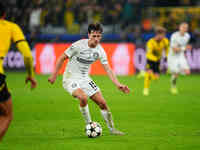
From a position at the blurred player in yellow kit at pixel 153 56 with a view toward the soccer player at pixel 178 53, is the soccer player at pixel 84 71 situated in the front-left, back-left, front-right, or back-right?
back-right

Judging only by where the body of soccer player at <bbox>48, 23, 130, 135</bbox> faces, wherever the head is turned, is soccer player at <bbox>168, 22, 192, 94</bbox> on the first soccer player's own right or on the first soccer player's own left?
on the first soccer player's own left

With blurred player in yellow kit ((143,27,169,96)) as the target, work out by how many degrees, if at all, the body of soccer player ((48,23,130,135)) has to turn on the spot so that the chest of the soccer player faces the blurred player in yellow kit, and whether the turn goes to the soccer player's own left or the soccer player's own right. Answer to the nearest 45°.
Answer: approximately 135° to the soccer player's own left

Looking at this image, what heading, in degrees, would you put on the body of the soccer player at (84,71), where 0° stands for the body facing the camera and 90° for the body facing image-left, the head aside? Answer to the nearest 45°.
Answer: approximately 315°
